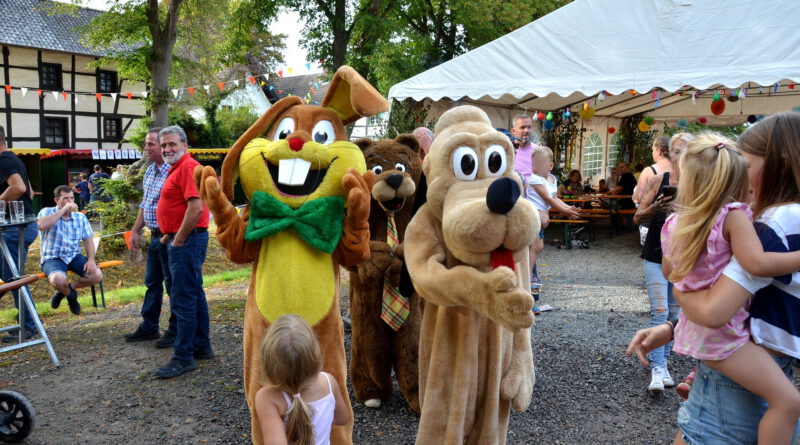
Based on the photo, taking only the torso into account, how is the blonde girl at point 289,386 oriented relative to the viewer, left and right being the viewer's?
facing away from the viewer

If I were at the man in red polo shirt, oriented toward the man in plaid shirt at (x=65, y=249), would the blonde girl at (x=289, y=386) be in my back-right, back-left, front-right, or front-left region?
back-left

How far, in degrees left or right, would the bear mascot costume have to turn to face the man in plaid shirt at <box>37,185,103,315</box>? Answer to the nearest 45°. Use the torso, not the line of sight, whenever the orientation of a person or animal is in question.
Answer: approximately 135° to its right

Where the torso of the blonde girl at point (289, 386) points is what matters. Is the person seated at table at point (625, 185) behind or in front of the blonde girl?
in front

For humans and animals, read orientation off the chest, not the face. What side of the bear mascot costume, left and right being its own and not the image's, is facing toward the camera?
front

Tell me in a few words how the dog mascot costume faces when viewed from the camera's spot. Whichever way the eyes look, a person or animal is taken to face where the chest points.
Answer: facing the viewer and to the right of the viewer

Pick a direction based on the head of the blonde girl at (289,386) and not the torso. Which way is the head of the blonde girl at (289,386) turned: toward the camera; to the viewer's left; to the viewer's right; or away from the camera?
away from the camera
